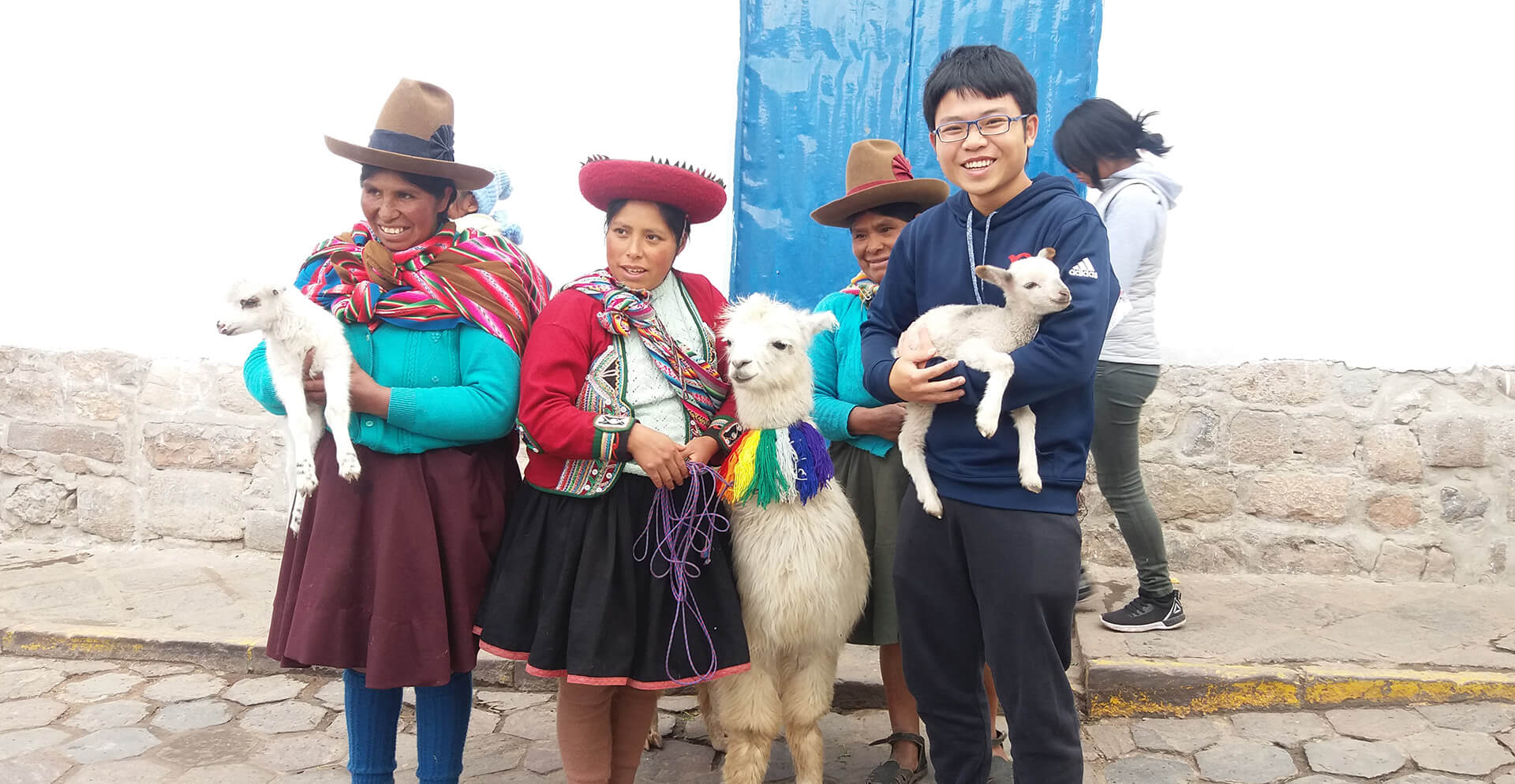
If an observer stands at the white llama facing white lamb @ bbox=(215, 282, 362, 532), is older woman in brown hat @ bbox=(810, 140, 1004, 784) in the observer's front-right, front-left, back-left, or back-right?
back-right

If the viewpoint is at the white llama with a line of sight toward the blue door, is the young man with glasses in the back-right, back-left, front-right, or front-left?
back-right

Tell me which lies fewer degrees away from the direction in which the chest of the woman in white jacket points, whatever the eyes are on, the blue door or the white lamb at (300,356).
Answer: the blue door
